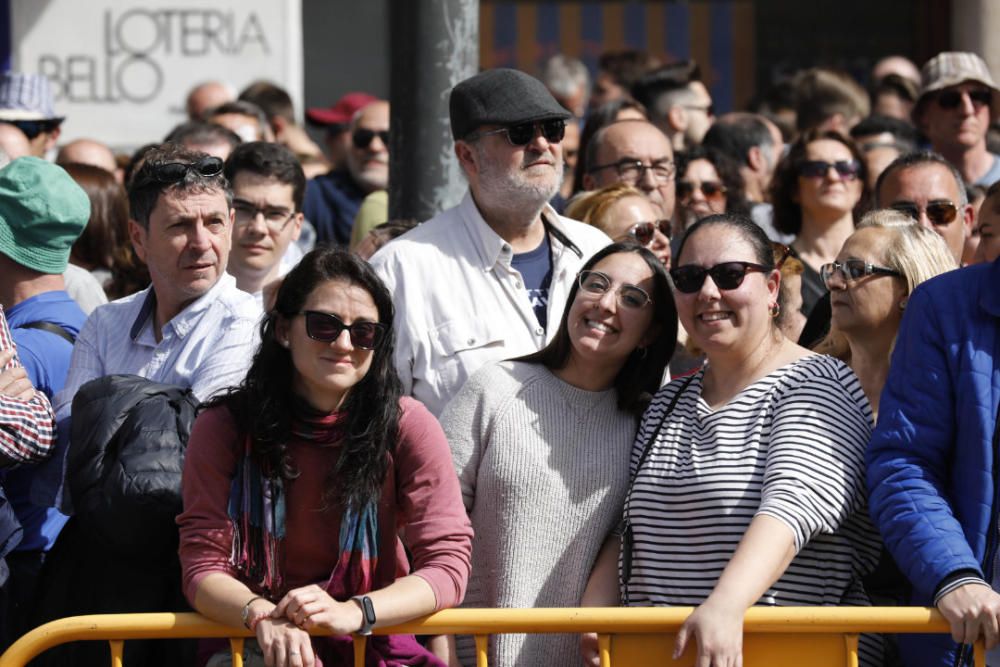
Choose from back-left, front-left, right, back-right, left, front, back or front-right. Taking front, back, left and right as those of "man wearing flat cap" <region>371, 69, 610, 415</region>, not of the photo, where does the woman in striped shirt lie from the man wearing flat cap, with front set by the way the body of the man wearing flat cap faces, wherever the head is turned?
front

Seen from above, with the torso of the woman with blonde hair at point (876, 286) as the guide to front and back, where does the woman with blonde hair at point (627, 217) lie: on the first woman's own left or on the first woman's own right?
on the first woman's own right

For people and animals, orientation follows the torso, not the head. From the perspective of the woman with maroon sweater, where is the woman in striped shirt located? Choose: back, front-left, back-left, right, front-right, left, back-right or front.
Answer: left

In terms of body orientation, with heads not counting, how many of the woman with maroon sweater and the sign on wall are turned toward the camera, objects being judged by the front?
2

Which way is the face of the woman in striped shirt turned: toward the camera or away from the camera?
toward the camera

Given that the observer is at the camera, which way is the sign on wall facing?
facing the viewer

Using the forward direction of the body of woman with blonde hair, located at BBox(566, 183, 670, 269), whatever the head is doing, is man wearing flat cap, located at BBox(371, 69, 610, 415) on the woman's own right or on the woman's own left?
on the woman's own right

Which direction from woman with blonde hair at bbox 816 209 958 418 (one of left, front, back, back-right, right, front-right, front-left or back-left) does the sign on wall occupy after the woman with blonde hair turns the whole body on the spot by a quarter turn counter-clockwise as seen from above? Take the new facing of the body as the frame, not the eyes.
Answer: back

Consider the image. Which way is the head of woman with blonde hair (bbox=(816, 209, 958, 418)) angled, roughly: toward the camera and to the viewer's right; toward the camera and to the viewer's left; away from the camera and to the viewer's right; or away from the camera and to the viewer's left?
toward the camera and to the viewer's left

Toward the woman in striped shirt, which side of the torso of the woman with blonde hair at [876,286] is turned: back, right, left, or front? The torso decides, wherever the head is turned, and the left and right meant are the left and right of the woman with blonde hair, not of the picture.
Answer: front

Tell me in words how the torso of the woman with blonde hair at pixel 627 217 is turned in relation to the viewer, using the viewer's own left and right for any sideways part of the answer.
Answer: facing the viewer and to the right of the viewer

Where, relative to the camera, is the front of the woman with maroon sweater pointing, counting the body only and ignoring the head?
toward the camera

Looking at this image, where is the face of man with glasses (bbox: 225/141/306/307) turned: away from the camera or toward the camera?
toward the camera

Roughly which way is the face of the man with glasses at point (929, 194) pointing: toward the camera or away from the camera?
toward the camera

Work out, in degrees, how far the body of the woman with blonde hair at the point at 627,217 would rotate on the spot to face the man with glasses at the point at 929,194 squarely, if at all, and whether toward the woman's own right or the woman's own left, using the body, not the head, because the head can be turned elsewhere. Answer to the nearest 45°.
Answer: approximately 45° to the woman's own left

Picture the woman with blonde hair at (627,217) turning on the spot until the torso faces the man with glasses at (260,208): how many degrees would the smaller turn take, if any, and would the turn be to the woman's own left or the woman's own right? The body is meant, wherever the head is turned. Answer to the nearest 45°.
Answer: approximately 135° to the woman's own right

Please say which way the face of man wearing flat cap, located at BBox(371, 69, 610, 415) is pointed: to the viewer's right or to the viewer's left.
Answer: to the viewer's right
